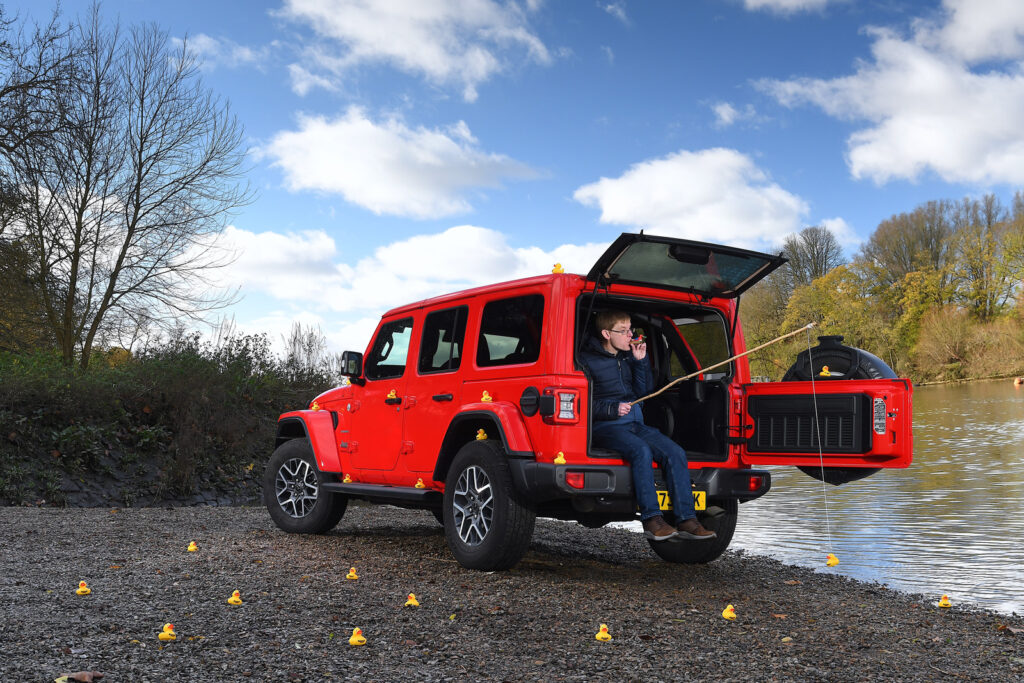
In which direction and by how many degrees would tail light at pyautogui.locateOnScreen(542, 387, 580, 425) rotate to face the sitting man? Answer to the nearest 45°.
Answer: approximately 90° to its left

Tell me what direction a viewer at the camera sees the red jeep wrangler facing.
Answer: facing away from the viewer and to the left of the viewer

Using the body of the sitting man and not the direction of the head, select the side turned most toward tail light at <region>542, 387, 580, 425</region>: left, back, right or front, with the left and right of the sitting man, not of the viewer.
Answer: right
